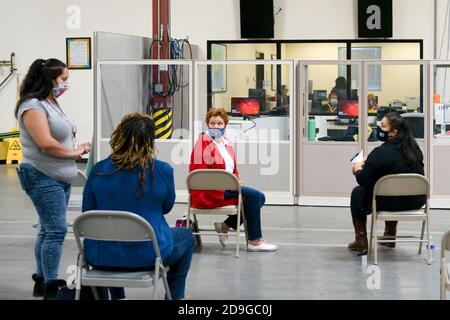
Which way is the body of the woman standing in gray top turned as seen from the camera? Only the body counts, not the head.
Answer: to the viewer's right

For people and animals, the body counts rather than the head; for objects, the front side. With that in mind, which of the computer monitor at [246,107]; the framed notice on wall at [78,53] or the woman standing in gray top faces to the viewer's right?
the woman standing in gray top

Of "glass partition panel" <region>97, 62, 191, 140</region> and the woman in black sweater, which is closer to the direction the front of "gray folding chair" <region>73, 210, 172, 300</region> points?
the glass partition panel

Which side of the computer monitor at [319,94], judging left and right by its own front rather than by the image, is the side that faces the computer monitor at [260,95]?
right

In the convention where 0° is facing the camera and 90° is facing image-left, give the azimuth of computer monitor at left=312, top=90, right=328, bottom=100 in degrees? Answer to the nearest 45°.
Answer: approximately 0°

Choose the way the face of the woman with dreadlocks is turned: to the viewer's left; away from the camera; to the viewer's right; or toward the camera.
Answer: away from the camera

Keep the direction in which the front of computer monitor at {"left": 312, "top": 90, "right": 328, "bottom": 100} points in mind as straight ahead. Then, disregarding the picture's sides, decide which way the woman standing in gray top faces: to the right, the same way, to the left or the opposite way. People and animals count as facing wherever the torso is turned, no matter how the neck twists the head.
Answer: to the left

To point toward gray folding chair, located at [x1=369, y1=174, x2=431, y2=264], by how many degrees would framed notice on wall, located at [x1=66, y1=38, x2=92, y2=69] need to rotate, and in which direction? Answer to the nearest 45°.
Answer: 0° — it already faces it

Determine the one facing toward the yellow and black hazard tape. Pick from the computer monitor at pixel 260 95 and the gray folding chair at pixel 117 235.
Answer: the gray folding chair

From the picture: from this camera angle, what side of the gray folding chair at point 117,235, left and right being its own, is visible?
back

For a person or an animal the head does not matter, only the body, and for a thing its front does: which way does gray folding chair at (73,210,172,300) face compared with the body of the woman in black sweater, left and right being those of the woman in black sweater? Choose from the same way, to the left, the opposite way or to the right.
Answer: to the right

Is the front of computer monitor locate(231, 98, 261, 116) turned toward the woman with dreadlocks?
yes

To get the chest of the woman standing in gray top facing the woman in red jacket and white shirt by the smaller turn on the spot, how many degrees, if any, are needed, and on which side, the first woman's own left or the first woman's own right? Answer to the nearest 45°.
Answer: approximately 45° to the first woman's own left

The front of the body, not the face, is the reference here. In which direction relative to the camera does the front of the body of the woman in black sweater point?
to the viewer's left
